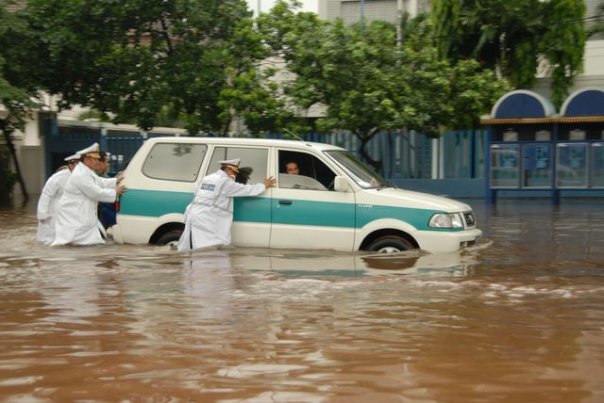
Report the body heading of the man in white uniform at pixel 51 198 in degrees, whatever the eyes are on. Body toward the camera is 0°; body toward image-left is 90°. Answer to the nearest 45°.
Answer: approximately 270°

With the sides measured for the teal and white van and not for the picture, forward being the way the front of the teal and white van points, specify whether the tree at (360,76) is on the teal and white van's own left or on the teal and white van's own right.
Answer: on the teal and white van's own left

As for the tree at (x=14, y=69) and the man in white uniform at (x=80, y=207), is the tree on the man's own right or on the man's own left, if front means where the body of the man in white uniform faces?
on the man's own left

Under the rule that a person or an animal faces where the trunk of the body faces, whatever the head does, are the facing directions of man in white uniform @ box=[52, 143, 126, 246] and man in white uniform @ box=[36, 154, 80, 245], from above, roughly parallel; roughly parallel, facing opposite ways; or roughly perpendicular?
roughly parallel

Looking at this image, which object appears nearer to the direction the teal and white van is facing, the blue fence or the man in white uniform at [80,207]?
the blue fence

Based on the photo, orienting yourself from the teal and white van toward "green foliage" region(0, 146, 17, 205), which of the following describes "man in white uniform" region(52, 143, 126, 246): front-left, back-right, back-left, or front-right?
front-left

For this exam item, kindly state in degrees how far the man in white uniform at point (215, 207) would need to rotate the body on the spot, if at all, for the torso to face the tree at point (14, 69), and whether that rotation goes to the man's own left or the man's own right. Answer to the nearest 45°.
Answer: approximately 90° to the man's own left

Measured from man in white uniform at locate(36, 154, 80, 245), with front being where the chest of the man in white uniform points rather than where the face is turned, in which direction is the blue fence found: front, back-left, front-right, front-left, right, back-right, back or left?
front-left

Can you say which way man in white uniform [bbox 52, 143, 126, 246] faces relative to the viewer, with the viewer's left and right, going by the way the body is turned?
facing to the right of the viewer

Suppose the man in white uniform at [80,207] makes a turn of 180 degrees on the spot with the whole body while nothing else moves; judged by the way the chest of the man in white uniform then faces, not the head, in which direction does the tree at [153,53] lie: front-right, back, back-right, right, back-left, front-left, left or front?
right

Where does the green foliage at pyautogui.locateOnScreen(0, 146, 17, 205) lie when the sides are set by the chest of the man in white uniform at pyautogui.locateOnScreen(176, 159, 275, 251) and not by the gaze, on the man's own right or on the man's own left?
on the man's own left

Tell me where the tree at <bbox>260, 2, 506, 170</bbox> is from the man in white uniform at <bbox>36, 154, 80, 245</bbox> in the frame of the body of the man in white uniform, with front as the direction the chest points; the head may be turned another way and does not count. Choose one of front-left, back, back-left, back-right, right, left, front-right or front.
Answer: front-left

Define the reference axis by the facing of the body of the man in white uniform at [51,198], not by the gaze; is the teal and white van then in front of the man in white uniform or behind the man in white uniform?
in front

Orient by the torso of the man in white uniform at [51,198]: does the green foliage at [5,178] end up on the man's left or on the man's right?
on the man's left

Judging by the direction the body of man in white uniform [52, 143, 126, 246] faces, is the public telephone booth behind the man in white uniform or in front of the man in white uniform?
in front

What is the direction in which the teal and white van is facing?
to the viewer's right

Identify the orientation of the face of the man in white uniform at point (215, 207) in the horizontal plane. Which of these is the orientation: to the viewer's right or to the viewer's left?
to the viewer's right

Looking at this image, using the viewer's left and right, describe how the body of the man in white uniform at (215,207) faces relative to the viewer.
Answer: facing away from the viewer and to the right of the viewer
